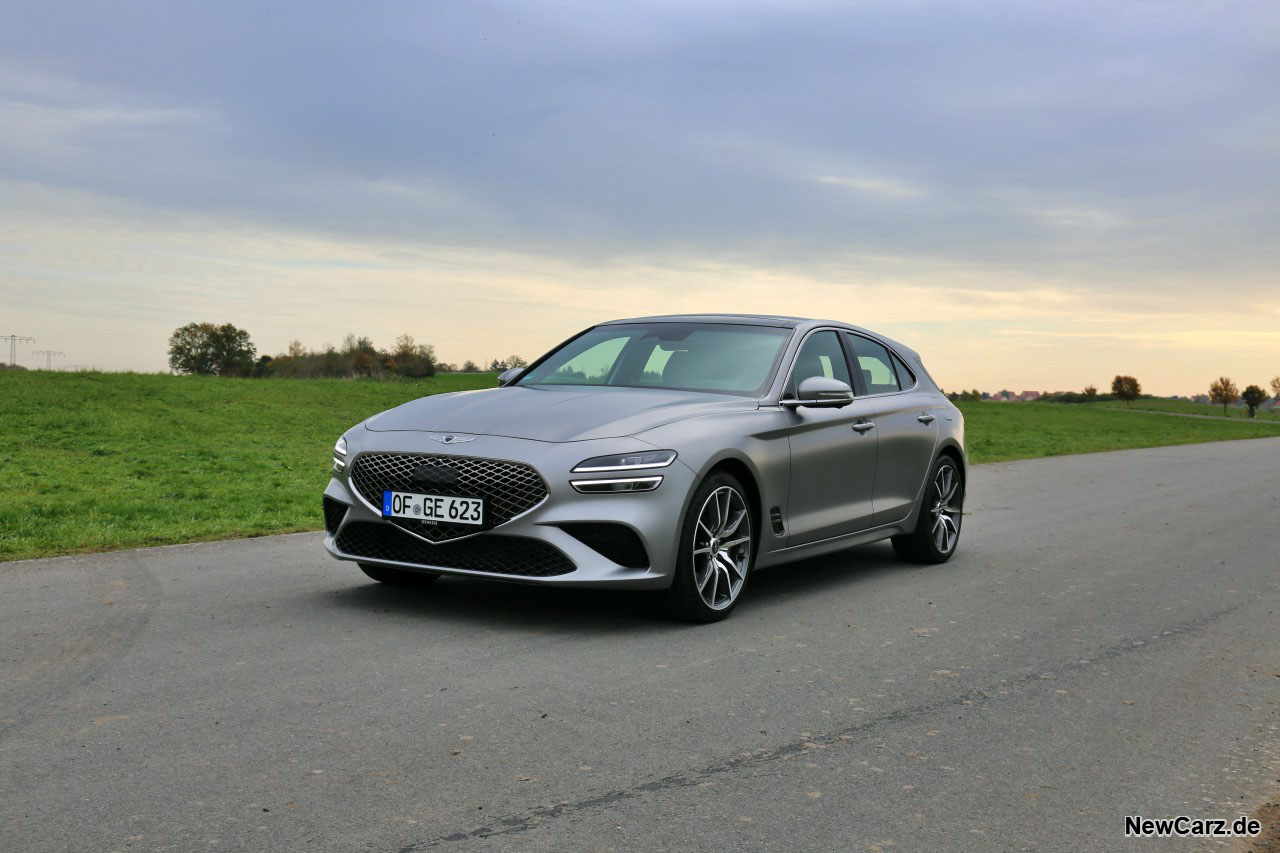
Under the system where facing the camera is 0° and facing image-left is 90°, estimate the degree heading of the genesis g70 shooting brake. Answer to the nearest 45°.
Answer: approximately 45°
